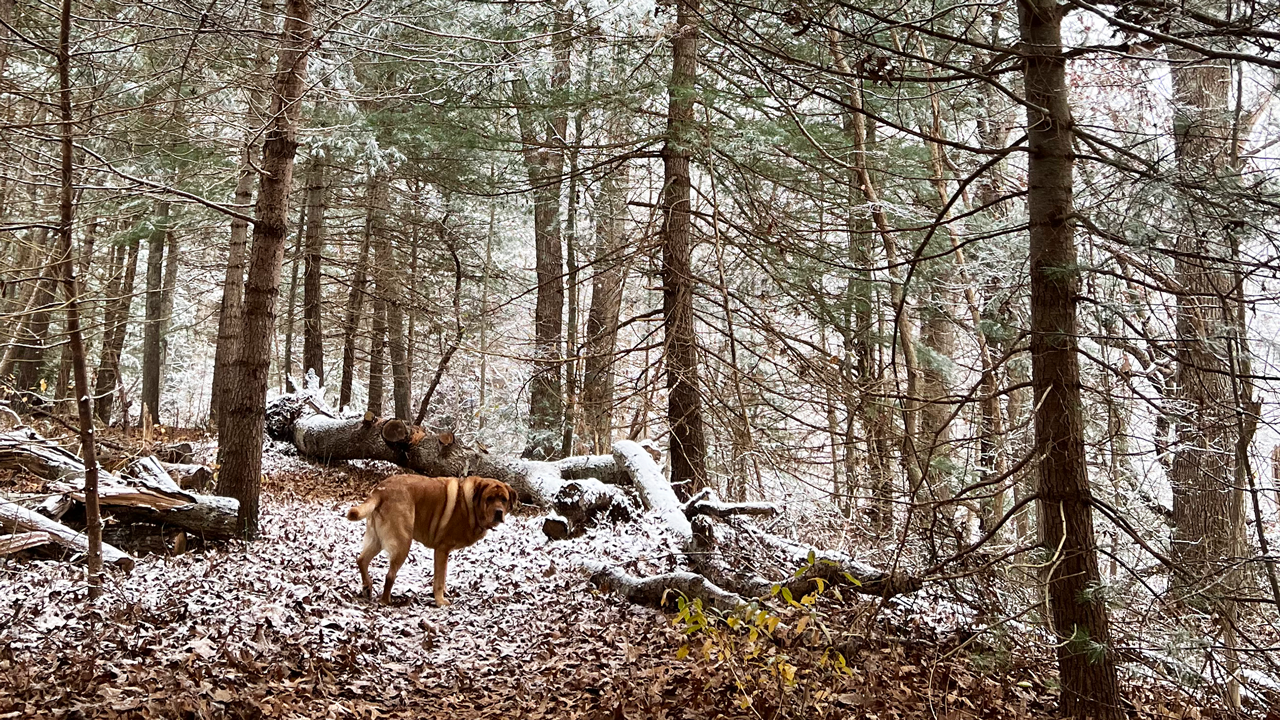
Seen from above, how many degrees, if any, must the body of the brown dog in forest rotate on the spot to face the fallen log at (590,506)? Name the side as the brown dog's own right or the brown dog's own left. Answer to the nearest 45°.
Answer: approximately 45° to the brown dog's own left

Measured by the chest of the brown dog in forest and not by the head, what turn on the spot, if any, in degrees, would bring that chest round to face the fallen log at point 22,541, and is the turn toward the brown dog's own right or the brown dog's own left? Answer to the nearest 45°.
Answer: approximately 180°

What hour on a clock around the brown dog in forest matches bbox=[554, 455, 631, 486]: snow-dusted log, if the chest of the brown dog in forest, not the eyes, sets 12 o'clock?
The snow-dusted log is roughly at 10 o'clock from the brown dog in forest.

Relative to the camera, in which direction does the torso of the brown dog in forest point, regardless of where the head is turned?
to the viewer's right

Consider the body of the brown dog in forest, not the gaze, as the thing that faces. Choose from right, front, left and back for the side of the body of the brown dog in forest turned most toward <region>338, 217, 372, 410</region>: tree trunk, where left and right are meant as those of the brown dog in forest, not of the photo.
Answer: left

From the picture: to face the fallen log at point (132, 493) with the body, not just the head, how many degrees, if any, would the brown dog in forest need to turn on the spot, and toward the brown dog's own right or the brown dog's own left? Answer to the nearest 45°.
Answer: approximately 180°

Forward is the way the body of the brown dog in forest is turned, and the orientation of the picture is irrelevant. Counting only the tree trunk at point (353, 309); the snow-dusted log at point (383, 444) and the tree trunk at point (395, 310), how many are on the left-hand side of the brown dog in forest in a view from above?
3

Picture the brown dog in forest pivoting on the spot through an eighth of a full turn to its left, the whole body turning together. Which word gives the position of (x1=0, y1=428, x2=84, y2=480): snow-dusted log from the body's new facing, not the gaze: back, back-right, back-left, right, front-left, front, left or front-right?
back-left

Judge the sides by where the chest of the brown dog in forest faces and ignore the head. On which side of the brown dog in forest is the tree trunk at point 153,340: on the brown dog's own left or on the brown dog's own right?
on the brown dog's own left
